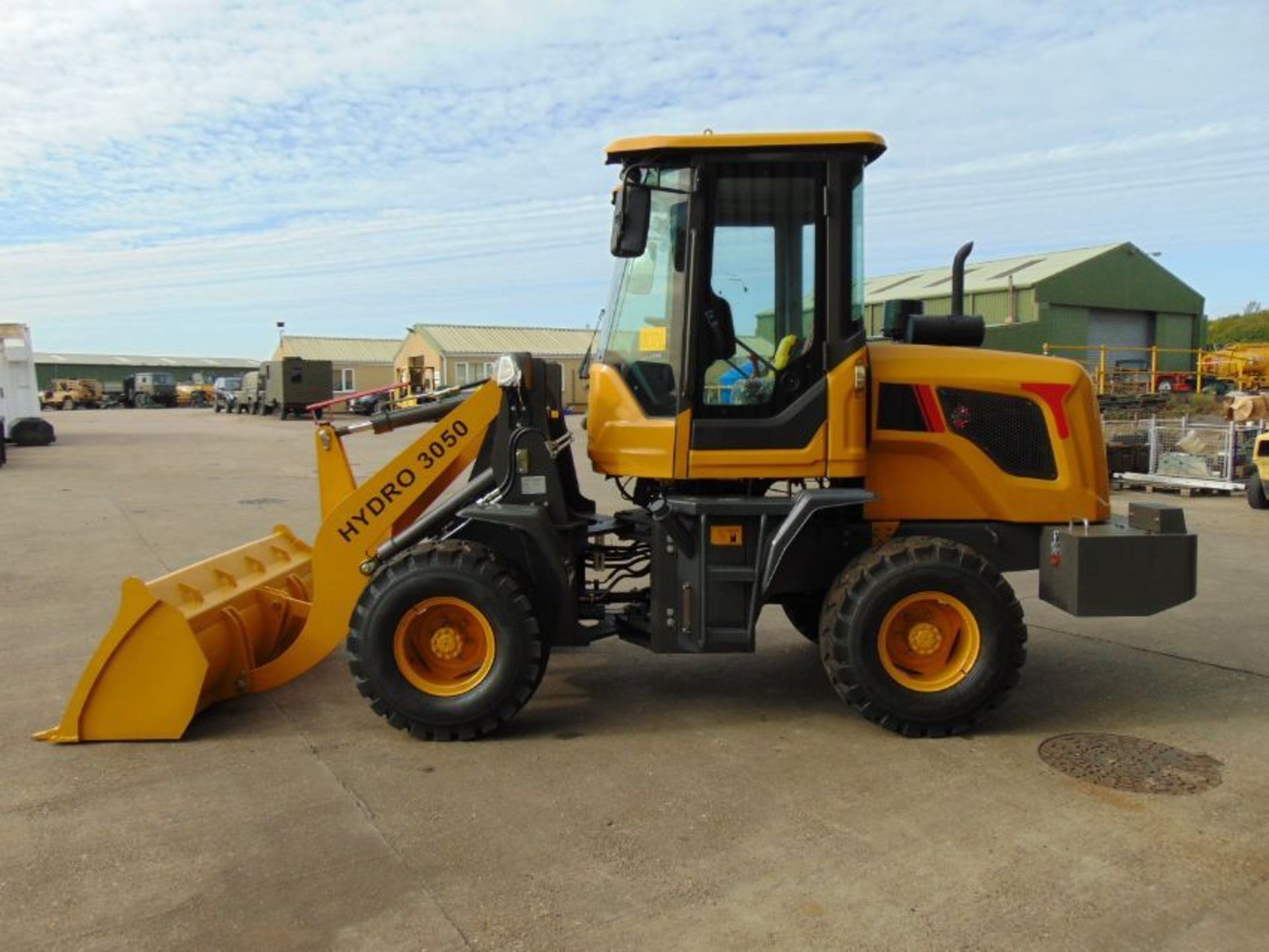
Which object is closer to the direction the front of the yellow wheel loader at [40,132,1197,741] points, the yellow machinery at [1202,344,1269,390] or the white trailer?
the white trailer

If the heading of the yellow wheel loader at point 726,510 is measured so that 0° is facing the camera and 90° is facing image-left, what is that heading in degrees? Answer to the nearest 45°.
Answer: approximately 90°

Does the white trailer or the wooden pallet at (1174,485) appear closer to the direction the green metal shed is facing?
the wooden pallet

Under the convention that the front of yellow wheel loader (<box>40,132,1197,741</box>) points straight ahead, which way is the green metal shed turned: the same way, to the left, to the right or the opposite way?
to the left

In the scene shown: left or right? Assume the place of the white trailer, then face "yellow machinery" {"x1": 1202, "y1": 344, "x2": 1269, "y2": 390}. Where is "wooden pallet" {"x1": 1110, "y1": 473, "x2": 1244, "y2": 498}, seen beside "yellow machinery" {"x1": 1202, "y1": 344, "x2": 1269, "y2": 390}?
right

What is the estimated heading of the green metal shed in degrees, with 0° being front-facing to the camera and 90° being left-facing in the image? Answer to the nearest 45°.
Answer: approximately 315°

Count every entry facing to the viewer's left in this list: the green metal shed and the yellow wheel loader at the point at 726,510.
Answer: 1

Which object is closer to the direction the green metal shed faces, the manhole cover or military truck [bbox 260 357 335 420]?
the manhole cover

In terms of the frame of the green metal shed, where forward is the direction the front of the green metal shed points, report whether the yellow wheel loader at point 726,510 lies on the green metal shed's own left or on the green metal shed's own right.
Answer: on the green metal shed's own right

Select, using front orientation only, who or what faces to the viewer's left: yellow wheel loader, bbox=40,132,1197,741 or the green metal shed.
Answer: the yellow wheel loader
